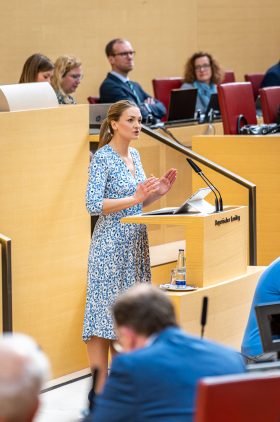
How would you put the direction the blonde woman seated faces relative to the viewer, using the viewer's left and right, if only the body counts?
facing to the right of the viewer

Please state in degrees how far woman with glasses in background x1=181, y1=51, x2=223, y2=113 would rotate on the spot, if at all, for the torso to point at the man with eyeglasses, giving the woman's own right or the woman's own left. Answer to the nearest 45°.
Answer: approximately 45° to the woman's own right

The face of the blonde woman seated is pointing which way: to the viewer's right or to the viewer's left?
to the viewer's right

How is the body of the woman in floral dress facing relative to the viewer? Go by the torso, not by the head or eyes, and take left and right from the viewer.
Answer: facing the viewer and to the right of the viewer

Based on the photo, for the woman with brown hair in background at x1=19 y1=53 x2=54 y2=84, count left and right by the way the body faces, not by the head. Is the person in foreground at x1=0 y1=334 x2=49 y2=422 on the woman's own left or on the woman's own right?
on the woman's own right

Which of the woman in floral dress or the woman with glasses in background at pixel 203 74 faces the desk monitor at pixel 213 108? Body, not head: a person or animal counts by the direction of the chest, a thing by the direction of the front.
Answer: the woman with glasses in background

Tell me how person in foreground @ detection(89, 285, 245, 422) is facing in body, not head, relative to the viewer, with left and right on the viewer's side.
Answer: facing away from the viewer and to the left of the viewer

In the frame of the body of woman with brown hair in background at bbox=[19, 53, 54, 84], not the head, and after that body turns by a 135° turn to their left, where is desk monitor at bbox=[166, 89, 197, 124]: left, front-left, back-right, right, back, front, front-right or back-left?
front-right

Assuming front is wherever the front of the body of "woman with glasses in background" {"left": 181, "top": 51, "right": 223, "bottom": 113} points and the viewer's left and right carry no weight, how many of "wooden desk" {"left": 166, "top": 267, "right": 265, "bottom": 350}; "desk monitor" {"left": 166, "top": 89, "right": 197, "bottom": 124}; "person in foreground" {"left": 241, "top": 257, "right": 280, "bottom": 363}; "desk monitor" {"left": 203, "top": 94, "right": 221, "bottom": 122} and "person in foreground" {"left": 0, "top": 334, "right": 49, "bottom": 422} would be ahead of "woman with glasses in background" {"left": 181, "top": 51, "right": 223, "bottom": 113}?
5

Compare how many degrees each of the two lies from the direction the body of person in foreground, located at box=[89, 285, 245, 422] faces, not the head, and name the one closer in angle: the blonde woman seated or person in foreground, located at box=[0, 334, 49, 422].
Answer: the blonde woman seated

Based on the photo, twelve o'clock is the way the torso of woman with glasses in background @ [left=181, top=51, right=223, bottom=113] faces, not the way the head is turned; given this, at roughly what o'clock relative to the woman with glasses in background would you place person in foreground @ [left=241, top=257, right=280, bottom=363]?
The person in foreground is roughly at 12 o'clock from the woman with glasses in background.

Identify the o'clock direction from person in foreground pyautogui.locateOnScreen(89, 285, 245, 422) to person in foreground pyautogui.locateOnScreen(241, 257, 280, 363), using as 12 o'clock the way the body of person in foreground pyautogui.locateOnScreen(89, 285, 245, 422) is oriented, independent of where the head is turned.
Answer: person in foreground pyautogui.locateOnScreen(241, 257, 280, 363) is roughly at 2 o'clock from person in foreground pyautogui.locateOnScreen(89, 285, 245, 422).

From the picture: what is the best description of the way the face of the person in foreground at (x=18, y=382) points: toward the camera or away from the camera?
away from the camera
